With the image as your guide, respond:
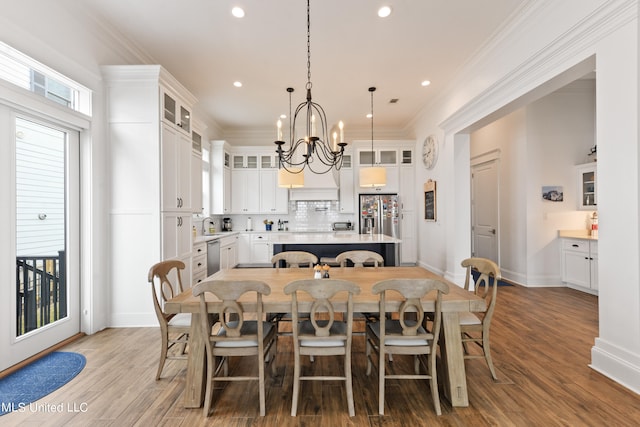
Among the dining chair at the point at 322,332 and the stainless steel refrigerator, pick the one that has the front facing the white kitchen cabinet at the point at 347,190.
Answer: the dining chair

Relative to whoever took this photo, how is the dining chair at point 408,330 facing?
facing away from the viewer

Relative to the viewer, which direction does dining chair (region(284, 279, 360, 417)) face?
away from the camera

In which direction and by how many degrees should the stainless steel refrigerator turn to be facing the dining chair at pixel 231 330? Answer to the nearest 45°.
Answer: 0° — it already faces it

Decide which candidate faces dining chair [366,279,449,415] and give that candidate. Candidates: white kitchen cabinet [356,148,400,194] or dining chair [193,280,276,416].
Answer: the white kitchen cabinet

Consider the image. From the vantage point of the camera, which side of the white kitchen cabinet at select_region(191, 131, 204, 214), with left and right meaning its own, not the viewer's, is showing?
right

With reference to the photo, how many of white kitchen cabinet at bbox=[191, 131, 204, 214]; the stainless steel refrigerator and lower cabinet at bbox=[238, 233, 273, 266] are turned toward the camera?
2

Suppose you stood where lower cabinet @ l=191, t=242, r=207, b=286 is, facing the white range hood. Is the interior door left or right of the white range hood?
right

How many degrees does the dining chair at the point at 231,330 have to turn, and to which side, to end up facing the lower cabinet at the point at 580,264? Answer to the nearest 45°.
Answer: approximately 90° to its right
